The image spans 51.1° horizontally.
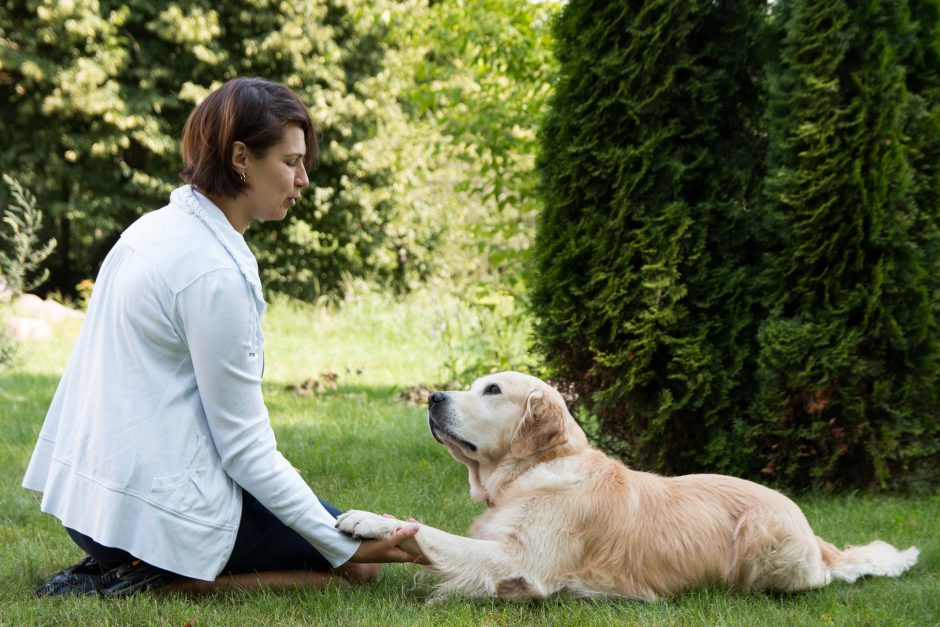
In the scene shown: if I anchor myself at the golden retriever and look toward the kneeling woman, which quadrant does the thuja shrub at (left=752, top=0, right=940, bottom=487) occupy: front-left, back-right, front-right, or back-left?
back-right

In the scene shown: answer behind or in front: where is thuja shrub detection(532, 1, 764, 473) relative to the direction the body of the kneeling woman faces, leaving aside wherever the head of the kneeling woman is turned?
in front

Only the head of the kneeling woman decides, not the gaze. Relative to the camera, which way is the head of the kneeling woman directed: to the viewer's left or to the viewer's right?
to the viewer's right

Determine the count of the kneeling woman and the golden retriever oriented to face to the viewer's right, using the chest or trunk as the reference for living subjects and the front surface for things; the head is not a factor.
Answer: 1

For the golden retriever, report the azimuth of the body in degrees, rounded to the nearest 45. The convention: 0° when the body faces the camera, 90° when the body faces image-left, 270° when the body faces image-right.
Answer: approximately 90°

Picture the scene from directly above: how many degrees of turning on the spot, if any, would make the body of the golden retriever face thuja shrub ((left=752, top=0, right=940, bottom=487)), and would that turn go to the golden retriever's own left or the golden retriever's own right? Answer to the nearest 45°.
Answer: approximately 135° to the golden retriever's own right

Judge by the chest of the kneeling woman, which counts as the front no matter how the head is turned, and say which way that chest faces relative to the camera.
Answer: to the viewer's right

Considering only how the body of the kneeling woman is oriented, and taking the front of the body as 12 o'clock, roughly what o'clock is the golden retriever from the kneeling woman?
The golden retriever is roughly at 12 o'clock from the kneeling woman.

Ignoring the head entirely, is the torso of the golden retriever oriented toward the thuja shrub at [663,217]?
no

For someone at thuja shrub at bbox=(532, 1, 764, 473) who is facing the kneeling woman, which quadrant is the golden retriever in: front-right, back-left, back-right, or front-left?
front-left

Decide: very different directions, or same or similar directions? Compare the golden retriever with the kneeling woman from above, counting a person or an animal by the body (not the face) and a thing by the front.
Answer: very different directions

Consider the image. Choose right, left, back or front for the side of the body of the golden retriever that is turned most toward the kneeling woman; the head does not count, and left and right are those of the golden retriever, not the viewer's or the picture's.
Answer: front
